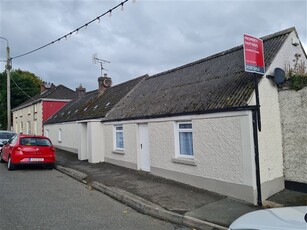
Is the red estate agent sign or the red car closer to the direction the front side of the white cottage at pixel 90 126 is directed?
the red car

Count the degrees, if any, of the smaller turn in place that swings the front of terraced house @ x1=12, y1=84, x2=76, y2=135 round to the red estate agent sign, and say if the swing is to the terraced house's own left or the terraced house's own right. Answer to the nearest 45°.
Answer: approximately 45° to the terraced house's own left

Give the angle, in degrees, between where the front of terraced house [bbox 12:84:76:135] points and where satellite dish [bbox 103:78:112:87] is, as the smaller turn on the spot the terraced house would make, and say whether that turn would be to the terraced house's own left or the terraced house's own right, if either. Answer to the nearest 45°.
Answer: approximately 45° to the terraced house's own left

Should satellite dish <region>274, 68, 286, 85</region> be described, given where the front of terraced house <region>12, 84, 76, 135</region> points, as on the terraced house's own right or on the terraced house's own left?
on the terraced house's own left

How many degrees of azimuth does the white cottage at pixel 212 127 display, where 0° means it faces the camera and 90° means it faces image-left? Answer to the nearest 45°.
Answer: approximately 45°

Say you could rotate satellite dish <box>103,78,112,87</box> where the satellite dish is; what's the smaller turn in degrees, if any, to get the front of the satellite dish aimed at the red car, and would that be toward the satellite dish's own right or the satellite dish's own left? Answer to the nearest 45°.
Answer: approximately 45° to the satellite dish's own right

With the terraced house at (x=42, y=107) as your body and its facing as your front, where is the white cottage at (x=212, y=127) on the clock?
The white cottage is roughly at 10 o'clock from the terraced house.
